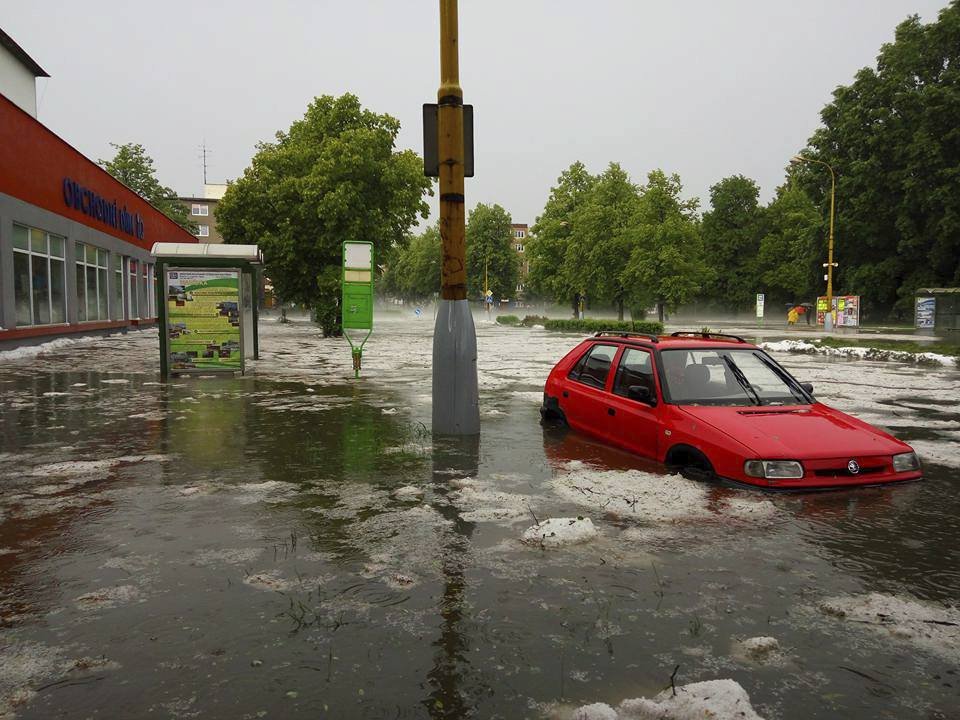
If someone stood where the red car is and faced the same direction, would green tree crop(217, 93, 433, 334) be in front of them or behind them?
behind

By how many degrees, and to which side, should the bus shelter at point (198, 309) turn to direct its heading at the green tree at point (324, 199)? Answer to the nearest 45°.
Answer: approximately 90° to its left

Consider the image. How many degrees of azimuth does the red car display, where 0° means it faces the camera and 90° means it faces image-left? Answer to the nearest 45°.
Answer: approximately 315°

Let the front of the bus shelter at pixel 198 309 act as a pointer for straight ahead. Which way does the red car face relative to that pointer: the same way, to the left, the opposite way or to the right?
to the right

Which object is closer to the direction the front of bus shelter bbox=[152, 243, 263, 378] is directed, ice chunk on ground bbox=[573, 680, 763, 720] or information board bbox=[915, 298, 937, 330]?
the information board

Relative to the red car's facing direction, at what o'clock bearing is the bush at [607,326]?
The bush is roughly at 7 o'clock from the red car.

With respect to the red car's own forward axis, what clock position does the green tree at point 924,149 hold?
The green tree is roughly at 8 o'clock from the red car.

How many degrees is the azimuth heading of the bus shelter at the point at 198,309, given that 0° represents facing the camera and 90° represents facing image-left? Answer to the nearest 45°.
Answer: approximately 270°

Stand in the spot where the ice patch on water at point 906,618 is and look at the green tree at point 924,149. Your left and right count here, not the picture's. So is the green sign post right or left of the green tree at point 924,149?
left
